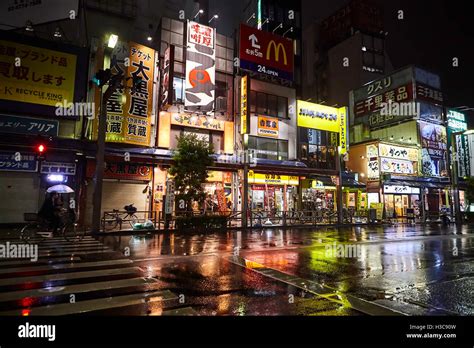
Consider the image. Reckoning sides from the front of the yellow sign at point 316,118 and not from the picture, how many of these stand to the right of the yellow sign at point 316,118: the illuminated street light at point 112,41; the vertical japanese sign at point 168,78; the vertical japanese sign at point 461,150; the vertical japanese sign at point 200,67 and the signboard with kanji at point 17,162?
4

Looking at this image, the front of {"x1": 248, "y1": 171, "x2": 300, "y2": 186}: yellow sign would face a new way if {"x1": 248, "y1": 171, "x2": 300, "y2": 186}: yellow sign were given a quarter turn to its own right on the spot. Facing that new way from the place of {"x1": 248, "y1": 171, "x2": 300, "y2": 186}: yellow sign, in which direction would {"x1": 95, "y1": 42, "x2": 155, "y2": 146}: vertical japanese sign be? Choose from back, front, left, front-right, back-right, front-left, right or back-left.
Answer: front

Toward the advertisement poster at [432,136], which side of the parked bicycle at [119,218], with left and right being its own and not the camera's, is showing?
front

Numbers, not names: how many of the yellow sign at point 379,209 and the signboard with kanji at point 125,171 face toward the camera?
2

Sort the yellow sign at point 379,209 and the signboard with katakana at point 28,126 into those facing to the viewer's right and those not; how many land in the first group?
0

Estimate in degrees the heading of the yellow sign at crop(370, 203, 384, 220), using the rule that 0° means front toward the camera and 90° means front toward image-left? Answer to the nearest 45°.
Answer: approximately 0°

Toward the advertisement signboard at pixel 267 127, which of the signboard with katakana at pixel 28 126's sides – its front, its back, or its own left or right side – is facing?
left

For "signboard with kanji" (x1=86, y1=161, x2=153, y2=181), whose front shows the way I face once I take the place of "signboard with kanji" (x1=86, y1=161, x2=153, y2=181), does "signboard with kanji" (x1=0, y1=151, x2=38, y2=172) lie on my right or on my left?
on my right

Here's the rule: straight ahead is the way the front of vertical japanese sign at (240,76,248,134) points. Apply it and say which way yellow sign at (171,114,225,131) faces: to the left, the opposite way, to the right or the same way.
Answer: to the left

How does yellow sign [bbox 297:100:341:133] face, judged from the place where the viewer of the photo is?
facing the viewer and to the right of the viewer

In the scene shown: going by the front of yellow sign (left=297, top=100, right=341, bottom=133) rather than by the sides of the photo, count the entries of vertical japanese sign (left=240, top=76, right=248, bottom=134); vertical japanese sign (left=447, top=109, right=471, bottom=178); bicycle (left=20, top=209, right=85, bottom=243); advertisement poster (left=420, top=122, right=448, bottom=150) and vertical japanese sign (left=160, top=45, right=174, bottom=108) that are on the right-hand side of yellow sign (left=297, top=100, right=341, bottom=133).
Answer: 3
